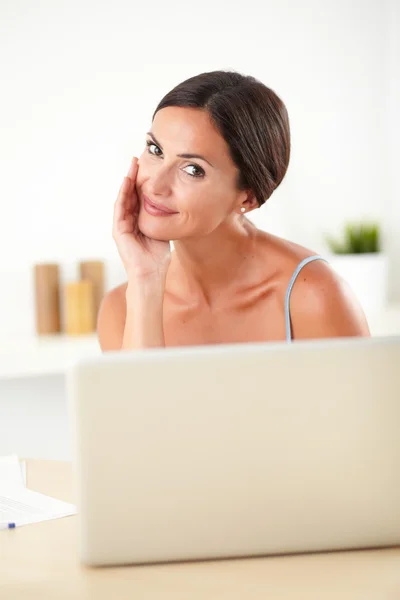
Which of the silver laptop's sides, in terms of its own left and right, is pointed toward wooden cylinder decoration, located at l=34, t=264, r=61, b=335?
front

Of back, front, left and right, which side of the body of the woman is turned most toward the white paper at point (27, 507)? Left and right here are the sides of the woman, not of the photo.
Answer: front

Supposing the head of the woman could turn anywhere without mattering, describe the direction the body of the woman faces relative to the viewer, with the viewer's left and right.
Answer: facing the viewer and to the left of the viewer

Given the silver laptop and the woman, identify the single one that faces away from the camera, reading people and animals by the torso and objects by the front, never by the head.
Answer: the silver laptop

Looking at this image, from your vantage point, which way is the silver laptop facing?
away from the camera

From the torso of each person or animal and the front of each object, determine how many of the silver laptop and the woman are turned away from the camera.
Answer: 1

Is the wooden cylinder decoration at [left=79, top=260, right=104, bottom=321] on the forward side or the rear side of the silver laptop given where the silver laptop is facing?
on the forward side

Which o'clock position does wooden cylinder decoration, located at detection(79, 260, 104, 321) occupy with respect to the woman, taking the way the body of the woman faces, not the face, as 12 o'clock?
The wooden cylinder decoration is roughly at 4 o'clock from the woman.

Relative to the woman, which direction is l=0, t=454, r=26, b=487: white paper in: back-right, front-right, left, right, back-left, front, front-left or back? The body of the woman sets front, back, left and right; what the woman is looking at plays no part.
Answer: front

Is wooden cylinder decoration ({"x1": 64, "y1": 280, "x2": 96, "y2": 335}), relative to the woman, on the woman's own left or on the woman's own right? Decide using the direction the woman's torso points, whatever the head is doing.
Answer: on the woman's own right
